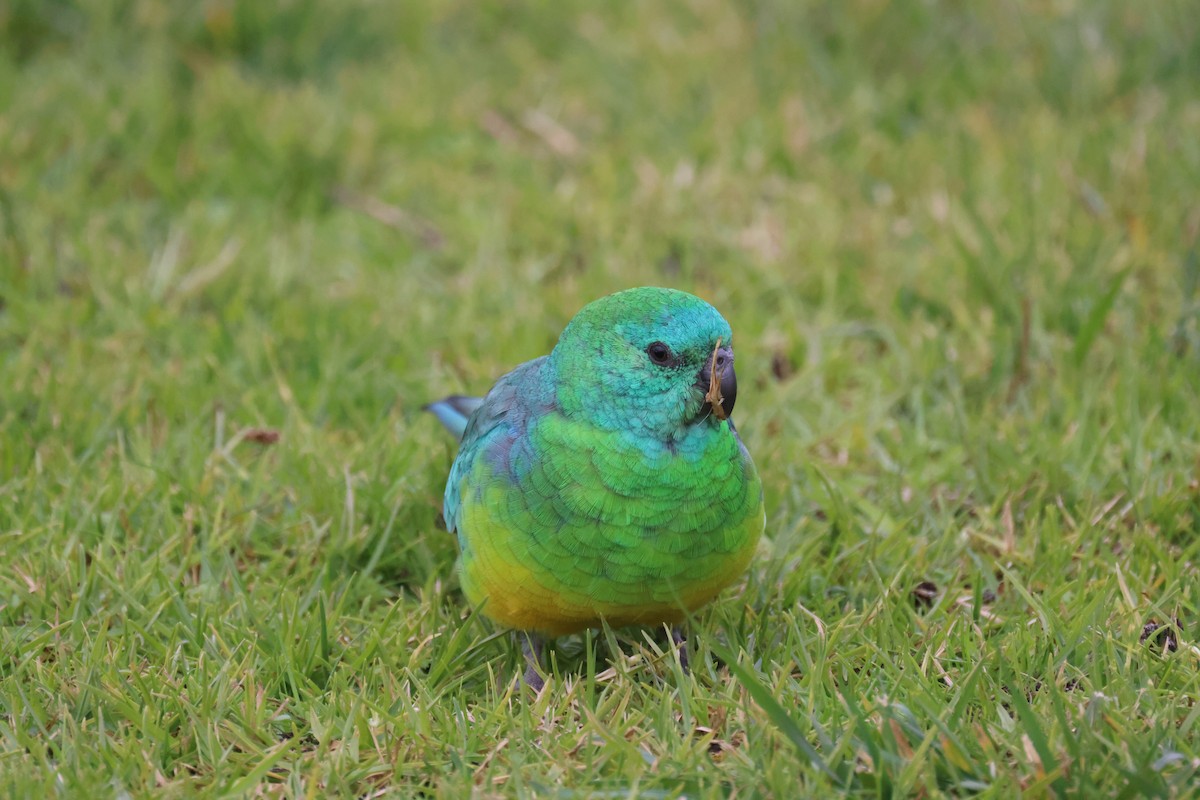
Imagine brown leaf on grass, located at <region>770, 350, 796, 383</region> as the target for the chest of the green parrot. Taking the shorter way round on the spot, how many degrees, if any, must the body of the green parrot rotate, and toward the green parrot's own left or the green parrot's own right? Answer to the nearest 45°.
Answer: approximately 135° to the green parrot's own left

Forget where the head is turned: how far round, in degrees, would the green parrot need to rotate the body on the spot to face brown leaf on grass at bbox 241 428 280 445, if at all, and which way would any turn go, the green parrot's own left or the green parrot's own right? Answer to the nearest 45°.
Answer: approximately 180°

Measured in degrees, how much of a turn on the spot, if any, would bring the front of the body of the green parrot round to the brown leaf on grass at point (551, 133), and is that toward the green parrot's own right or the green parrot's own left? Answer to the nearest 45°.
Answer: approximately 135° to the green parrot's own left

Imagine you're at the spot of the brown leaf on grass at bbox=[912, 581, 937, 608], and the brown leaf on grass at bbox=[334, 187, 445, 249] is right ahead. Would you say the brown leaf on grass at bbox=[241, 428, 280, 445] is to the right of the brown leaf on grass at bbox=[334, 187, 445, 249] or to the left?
left

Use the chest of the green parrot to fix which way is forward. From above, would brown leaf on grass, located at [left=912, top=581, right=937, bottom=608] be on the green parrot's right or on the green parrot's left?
on the green parrot's left

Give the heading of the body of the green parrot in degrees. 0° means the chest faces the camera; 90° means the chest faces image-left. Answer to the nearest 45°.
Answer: approximately 315°

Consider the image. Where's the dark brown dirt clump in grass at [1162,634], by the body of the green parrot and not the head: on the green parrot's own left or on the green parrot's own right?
on the green parrot's own left
